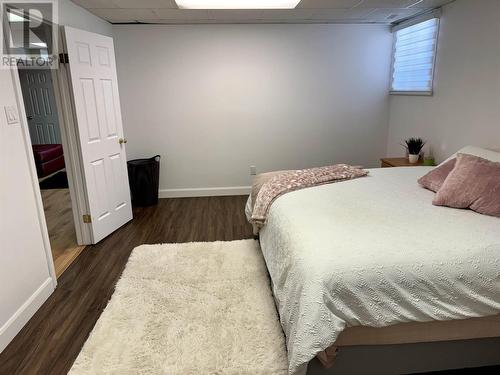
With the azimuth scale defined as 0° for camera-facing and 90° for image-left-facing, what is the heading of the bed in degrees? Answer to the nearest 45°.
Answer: approximately 45°

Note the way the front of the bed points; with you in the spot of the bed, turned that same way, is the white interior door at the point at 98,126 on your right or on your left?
on your right

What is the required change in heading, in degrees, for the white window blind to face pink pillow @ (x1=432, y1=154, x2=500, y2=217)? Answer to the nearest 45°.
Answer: approximately 45° to its left

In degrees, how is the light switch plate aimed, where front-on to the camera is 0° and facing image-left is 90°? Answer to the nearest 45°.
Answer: approximately 315°

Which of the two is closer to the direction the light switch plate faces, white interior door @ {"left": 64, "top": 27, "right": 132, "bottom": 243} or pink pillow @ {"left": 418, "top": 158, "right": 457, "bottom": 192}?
the pink pillow

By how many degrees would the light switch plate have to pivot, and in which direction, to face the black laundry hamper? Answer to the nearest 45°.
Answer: approximately 90° to its left
